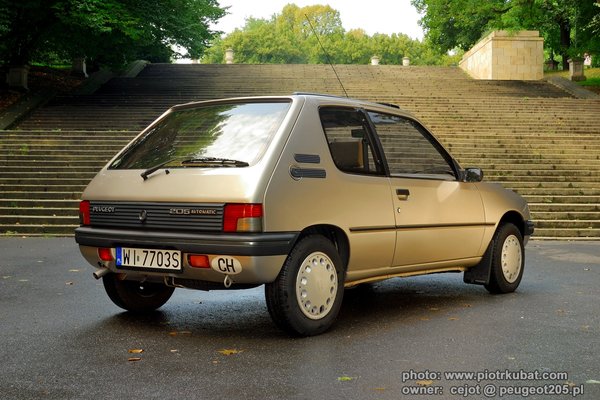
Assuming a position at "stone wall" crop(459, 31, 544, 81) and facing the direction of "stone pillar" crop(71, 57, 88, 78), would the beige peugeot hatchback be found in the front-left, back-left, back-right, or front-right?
front-left

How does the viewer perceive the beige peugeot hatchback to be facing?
facing away from the viewer and to the right of the viewer

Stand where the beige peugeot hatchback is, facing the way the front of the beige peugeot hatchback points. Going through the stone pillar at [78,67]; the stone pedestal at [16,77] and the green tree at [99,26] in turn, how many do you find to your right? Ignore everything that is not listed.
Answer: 0

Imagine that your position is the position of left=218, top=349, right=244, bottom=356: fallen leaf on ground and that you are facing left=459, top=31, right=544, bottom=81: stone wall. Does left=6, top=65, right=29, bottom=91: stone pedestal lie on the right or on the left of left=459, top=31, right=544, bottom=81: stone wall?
left

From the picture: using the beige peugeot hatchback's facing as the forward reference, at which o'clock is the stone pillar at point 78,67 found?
The stone pillar is roughly at 10 o'clock from the beige peugeot hatchback.

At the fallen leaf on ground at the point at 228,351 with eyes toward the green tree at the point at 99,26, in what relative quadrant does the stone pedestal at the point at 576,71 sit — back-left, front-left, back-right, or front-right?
front-right

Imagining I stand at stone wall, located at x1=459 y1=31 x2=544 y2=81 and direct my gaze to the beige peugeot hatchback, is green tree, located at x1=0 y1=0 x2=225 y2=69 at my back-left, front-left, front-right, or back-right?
front-right

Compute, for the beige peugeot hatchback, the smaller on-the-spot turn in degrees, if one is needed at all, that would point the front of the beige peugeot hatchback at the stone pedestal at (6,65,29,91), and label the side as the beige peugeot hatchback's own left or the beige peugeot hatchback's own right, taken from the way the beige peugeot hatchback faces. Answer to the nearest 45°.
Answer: approximately 90° to the beige peugeot hatchback's own left

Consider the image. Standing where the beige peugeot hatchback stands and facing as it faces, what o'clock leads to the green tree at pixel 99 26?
The green tree is roughly at 10 o'clock from the beige peugeot hatchback.
